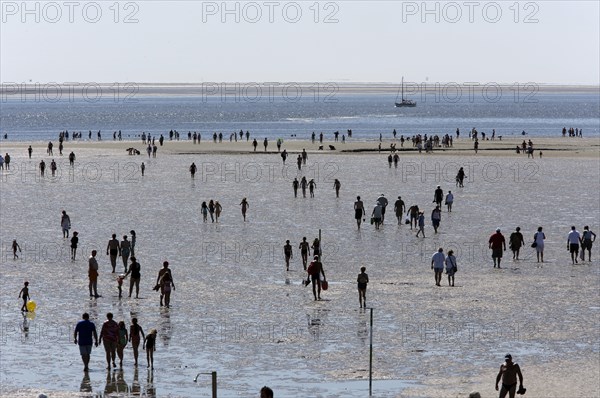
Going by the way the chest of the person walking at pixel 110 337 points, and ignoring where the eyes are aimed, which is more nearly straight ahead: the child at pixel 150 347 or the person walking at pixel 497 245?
the person walking

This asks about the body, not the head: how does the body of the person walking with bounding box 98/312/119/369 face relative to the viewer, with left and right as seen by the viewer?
facing away from the viewer

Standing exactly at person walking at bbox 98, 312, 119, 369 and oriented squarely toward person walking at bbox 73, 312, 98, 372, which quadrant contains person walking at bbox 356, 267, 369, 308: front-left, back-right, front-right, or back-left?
back-right

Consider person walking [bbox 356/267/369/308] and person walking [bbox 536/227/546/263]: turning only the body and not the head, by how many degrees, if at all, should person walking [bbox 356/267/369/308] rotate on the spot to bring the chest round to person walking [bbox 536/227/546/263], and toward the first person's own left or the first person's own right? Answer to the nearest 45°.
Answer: approximately 45° to the first person's own right

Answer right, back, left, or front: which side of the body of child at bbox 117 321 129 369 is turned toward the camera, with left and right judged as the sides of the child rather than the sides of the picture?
back

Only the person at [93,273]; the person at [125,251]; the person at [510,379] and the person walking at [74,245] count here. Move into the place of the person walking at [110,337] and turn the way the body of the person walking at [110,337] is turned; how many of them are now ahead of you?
3

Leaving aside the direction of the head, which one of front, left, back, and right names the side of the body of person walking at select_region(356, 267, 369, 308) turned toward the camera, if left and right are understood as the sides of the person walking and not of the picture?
back

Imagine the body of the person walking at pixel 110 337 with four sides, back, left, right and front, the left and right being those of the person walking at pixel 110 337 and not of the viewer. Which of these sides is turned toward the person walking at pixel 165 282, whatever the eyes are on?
front

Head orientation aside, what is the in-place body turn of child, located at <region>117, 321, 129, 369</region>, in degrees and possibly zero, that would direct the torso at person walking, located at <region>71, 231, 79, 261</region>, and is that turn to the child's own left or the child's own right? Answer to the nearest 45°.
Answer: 0° — they already face them

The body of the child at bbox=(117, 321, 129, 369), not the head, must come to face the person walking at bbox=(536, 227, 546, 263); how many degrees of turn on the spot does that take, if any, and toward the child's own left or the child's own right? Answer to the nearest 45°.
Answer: approximately 45° to the child's own right

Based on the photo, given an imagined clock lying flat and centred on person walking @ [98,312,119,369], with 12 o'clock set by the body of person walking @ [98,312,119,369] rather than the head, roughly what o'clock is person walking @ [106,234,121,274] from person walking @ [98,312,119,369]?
person walking @ [106,234,121,274] is roughly at 12 o'clock from person walking @ [98,312,119,369].

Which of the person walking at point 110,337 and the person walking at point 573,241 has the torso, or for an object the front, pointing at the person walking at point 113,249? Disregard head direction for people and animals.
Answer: the person walking at point 110,337

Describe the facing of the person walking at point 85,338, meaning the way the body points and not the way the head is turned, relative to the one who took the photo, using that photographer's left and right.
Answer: facing away from the viewer
